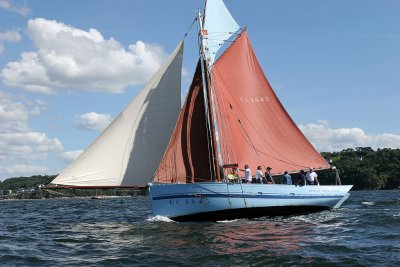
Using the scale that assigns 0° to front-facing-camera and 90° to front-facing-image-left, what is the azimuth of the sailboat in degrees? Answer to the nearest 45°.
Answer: approximately 90°
